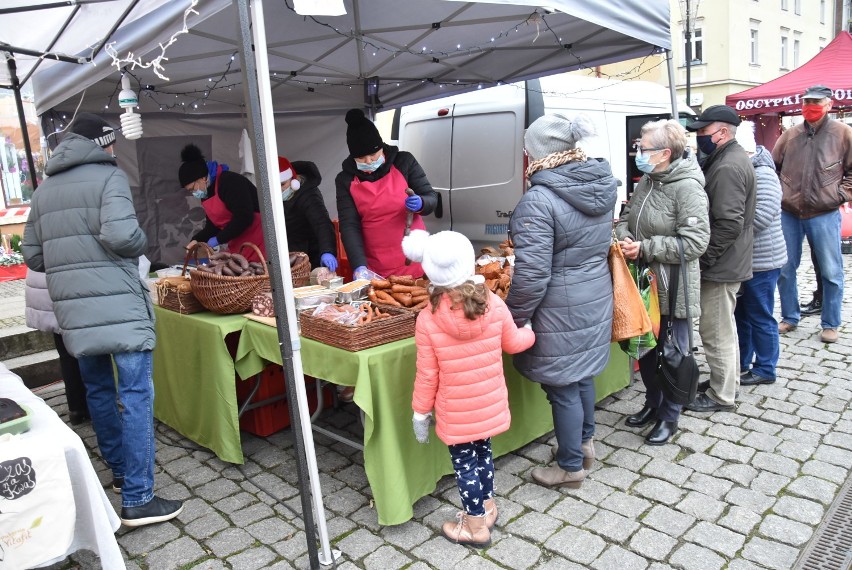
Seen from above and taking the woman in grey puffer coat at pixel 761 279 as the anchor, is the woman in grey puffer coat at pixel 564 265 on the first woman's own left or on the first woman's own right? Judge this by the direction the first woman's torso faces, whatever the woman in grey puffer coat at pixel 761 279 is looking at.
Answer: on the first woman's own left

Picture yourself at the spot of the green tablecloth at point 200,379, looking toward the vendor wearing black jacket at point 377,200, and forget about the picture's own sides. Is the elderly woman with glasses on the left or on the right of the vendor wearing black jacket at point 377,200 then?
right

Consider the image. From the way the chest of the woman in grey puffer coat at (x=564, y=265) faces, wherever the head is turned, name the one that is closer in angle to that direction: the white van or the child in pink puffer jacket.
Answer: the white van

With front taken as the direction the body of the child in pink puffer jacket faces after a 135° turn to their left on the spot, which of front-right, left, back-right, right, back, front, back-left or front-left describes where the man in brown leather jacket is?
back-left

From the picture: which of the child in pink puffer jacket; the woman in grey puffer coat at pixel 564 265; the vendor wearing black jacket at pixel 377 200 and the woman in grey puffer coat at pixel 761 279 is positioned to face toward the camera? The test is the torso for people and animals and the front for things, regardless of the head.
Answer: the vendor wearing black jacket

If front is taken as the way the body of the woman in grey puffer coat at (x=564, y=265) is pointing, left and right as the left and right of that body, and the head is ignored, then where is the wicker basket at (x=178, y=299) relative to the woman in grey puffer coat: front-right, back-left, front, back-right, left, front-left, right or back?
front-left

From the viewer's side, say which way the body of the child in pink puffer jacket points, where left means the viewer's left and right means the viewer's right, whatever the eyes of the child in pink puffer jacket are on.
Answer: facing away from the viewer and to the left of the viewer

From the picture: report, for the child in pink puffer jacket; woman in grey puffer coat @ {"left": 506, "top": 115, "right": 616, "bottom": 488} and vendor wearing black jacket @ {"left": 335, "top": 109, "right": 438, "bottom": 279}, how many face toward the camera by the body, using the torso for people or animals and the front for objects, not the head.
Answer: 1

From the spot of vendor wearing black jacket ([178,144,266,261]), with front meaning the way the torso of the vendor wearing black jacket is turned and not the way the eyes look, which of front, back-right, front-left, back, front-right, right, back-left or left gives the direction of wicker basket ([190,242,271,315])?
front-left

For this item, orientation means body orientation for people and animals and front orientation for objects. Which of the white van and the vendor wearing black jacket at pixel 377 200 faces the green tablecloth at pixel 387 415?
the vendor wearing black jacket

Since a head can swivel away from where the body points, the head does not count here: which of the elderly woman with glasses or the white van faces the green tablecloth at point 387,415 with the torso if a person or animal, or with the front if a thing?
the elderly woman with glasses

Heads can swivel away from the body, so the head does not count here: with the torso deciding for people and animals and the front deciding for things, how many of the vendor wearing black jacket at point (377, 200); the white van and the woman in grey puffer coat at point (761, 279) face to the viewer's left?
1

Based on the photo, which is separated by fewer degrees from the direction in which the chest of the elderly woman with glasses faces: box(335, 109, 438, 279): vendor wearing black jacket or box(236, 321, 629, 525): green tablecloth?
the green tablecloth

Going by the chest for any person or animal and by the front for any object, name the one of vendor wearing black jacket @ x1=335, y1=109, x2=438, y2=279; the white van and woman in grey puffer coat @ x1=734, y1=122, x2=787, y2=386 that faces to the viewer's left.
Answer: the woman in grey puffer coat

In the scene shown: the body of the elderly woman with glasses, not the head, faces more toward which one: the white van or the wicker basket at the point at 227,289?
the wicker basket

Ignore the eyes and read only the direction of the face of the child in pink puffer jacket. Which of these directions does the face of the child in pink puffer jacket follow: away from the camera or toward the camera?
away from the camera

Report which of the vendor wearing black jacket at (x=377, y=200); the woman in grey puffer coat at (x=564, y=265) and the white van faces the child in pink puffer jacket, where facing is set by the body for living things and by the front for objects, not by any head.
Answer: the vendor wearing black jacket

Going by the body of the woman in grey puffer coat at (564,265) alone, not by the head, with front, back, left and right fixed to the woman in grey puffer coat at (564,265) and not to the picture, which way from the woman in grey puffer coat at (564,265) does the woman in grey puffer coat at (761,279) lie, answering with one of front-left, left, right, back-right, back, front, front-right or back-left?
right

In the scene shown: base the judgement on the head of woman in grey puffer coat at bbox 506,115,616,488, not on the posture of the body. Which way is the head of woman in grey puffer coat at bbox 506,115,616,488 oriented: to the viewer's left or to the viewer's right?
to the viewer's left

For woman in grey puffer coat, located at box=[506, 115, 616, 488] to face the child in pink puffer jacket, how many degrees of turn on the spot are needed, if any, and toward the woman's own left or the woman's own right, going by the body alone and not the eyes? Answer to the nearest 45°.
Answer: approximately 90° to the woman's own left
